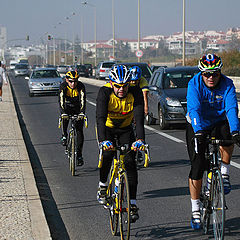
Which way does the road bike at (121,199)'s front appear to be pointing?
toward the camera

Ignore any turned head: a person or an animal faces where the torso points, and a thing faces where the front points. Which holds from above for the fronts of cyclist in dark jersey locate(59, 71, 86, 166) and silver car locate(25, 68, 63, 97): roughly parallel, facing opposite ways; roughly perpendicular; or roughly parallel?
roughly parallel

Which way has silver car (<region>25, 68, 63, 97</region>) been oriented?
toward the camera

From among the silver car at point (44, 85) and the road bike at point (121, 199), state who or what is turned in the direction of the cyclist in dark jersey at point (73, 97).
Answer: the silver car

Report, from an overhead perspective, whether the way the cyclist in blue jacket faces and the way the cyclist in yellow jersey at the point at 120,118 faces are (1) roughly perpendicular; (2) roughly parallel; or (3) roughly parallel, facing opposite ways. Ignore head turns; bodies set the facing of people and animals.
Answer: roughly parallel

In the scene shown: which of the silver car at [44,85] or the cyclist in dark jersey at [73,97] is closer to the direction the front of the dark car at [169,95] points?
the cyclist in dark jersey

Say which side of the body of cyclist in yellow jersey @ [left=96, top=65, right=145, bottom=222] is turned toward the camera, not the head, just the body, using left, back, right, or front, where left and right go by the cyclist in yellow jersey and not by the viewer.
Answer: front

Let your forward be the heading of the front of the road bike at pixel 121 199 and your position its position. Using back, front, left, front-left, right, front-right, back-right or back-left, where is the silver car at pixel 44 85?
back

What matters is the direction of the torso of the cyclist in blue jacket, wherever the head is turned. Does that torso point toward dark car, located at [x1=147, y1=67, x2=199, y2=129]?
no

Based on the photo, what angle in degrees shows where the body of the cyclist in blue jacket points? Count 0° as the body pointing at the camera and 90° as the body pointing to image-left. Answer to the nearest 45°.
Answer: approximately 0°

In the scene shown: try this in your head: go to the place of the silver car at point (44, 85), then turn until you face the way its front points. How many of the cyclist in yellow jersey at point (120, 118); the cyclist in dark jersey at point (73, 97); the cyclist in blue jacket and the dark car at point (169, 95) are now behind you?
0

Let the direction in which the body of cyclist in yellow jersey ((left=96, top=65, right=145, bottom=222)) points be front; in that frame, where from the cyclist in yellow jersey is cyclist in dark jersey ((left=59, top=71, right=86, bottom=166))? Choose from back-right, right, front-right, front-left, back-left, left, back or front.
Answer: back

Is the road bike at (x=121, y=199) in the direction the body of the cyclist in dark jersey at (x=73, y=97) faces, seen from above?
yes

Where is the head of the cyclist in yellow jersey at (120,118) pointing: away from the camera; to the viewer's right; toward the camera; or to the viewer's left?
toward the camera

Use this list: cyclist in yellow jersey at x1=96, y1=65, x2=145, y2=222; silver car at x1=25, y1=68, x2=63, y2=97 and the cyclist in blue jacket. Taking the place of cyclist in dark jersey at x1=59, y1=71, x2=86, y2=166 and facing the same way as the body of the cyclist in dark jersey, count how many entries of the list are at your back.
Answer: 1

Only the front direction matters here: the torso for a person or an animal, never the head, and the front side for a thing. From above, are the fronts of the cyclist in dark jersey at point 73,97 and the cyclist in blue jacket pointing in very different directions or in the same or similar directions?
same or similar directions

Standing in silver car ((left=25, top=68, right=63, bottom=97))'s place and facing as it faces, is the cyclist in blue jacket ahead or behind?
ahead

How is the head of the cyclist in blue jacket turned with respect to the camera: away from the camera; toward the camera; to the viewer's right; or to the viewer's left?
toward the camera

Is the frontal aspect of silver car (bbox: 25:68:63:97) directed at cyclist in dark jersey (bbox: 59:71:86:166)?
yes
